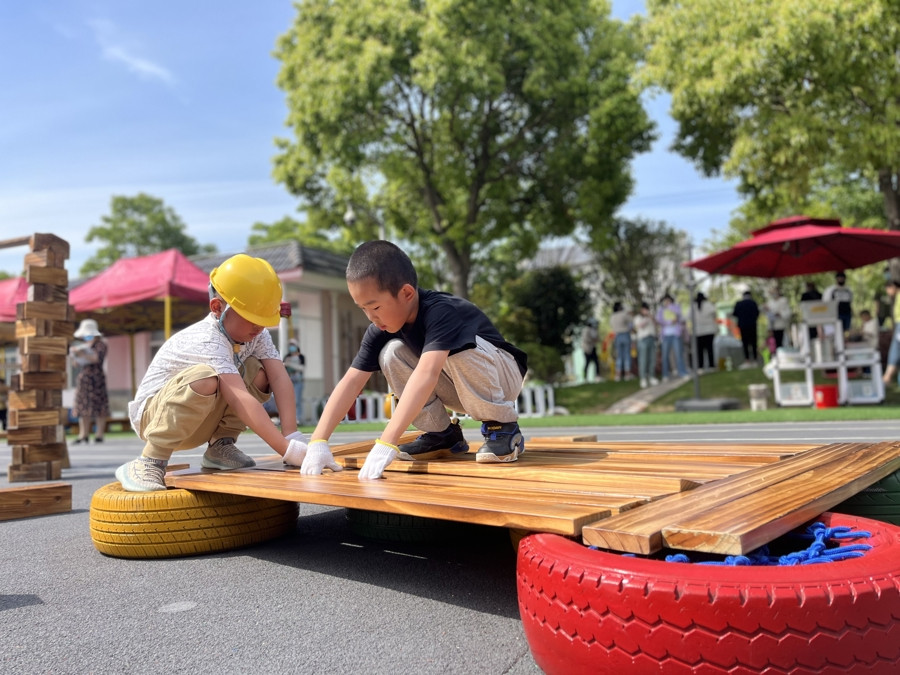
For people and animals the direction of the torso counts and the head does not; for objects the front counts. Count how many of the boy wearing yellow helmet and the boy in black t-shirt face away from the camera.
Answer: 0

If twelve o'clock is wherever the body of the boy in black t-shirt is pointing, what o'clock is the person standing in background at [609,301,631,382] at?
The person standing in background is roughly at 5 o'clock from the boy in black t-shirt.

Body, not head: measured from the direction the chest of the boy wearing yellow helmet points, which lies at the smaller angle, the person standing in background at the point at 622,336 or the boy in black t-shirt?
the boy in black t-shirt

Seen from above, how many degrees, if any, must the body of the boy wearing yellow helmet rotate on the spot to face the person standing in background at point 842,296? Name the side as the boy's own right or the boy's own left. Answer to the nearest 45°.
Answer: approximately 90° to the boy's own left

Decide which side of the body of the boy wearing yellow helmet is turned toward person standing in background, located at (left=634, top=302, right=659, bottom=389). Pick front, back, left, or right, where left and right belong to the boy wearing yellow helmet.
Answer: left

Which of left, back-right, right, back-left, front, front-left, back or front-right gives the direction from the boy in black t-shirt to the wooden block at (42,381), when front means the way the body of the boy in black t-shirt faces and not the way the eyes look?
right

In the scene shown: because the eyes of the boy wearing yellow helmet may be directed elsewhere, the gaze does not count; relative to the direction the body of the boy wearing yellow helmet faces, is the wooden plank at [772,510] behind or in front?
in front

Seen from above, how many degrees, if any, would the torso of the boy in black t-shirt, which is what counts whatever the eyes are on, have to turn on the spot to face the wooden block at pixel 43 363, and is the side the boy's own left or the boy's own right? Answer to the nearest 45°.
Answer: approximately 90° to the boy's own right

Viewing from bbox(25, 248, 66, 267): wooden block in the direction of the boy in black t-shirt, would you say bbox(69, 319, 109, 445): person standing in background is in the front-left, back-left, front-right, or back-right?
back-left

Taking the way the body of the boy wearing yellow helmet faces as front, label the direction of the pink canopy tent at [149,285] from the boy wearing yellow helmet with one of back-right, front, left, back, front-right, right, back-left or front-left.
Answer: back-left

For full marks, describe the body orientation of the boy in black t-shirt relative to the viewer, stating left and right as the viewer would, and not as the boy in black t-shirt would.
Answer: facing the viewer and to the left of the viewer

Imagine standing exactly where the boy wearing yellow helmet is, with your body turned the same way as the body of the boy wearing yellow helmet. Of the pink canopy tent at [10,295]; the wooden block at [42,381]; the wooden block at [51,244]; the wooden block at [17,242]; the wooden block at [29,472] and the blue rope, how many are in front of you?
1

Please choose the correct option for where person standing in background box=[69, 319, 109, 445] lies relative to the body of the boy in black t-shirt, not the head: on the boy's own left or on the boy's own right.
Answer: on the boy's own right

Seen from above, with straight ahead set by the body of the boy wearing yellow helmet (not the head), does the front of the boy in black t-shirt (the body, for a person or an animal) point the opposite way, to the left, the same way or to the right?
to the right

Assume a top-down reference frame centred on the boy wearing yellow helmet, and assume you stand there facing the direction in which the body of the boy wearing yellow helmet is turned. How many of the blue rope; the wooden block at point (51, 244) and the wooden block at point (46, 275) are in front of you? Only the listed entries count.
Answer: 1

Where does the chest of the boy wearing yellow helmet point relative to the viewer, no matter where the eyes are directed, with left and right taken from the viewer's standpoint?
facing the viewer and to the right of the viewer
